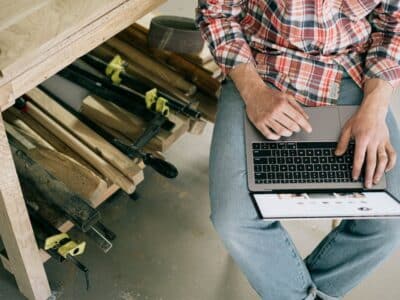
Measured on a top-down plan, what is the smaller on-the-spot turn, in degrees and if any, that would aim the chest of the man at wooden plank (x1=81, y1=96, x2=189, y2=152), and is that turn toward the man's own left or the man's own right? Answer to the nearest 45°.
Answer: approximately 90° to the man's own right

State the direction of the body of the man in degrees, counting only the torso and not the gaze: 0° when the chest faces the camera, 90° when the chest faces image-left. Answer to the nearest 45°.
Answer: approximately 0°

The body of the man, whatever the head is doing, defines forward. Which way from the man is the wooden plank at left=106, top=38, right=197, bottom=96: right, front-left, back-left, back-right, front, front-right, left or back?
back-right

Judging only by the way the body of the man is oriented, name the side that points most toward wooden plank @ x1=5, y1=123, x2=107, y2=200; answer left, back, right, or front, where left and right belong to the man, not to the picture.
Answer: right

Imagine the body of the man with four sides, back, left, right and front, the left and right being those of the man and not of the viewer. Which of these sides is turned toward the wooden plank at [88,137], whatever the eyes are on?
right

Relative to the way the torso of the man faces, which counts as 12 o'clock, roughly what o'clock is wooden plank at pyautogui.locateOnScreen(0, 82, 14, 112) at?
The wooden plank is roughly at 2 o'clock from the man.

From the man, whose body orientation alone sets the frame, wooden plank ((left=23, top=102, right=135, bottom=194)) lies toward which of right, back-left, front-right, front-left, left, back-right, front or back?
right

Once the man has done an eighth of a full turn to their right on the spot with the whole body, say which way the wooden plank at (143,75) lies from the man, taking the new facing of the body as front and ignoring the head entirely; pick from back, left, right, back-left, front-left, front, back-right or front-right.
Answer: right

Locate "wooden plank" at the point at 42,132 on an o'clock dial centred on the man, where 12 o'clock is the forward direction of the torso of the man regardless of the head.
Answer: The wooden plank is roughly at 3 o'clock from the man.
